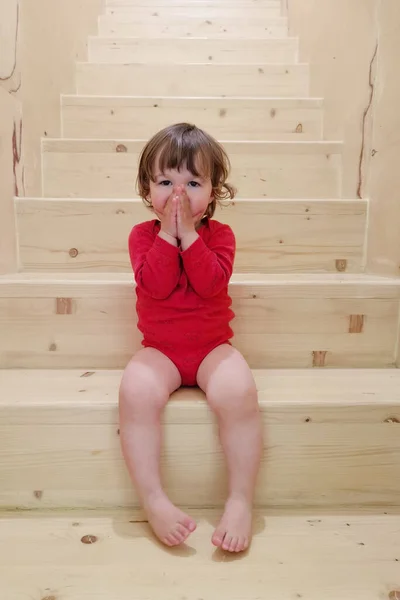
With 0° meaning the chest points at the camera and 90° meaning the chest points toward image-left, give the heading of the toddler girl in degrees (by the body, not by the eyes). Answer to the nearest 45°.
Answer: approximately 0°

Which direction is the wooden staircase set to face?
toward the camera

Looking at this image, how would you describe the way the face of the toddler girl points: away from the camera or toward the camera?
toward the camera
